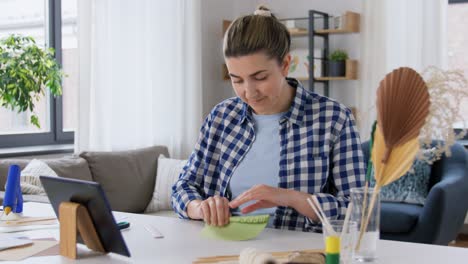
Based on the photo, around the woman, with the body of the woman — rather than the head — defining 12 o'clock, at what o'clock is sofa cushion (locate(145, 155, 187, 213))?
The sofa cushion is roughly at 4 o'clock from the woman.

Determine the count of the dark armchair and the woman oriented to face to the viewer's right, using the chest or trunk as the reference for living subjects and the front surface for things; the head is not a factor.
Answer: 0

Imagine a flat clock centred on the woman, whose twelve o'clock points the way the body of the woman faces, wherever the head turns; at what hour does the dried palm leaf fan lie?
The dried palm leaf fan is roughly at 10 o'clock from the woman.

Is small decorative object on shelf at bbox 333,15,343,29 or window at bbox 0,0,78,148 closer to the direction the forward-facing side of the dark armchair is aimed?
the window

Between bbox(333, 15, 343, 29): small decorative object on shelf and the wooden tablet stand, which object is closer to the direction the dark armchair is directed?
the wooden tablet stand

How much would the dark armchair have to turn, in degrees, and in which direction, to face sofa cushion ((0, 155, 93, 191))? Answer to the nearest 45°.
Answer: approximately 45° to its right

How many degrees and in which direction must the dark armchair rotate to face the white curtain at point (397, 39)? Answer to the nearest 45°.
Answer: approximately 135° to its right

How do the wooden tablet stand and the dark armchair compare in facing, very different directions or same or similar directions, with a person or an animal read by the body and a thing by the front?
very different directions

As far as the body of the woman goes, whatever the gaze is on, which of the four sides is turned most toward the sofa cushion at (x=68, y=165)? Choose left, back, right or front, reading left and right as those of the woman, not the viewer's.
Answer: right

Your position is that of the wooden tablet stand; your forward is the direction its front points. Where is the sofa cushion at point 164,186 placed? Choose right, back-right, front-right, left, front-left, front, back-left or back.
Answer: front-left
